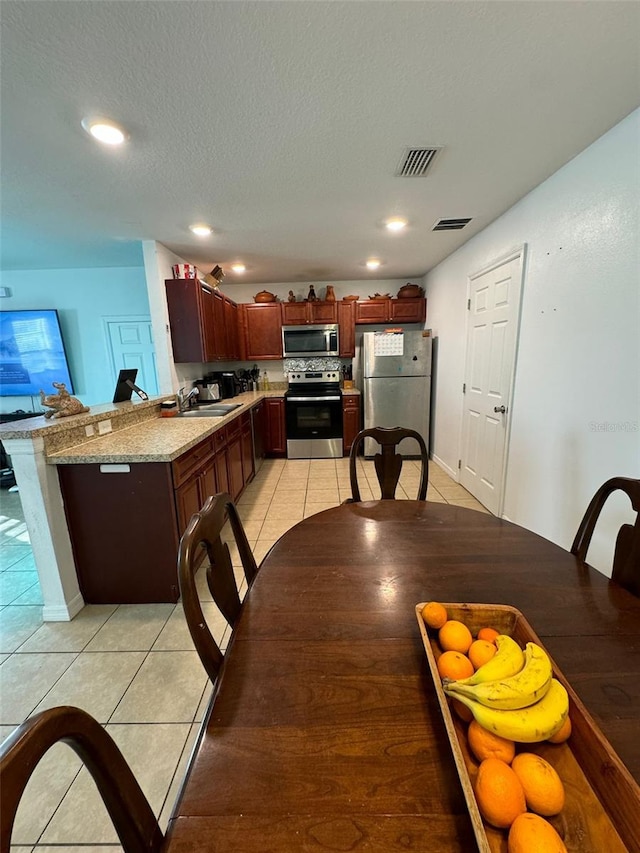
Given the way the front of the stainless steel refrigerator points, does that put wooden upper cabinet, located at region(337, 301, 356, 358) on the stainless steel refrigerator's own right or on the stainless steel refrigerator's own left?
on the stainless steel refrigerator's own right

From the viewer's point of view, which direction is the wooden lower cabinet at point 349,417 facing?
toward the camera

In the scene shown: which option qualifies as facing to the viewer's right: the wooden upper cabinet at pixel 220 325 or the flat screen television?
the wooden upper cabinet

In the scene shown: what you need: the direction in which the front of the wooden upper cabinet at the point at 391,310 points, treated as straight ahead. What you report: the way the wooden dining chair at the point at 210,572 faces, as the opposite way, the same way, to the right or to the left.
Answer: to the left

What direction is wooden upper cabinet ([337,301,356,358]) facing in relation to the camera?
toward the camera

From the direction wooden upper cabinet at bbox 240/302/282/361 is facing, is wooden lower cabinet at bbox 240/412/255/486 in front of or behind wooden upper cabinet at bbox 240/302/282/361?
in front

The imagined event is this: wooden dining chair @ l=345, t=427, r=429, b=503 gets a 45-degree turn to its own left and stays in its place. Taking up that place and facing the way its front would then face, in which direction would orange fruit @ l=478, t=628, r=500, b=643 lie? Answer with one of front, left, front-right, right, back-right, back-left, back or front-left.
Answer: front-right

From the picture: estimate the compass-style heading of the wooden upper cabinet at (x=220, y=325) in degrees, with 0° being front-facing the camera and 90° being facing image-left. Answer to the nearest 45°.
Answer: approximately 270°

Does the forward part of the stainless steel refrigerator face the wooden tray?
yes

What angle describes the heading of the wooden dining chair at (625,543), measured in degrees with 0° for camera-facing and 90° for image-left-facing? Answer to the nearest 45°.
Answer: approximately 45°

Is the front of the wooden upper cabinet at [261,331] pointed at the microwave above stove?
no

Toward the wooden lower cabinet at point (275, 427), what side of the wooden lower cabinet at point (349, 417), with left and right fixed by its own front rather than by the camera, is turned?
right

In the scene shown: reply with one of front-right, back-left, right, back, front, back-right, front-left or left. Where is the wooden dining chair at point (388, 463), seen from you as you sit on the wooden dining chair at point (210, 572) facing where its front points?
left

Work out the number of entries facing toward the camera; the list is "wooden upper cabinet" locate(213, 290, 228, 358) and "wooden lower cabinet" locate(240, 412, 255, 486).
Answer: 0

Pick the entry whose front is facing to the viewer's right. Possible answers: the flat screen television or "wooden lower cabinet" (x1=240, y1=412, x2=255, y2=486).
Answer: the wooden lower cabinet

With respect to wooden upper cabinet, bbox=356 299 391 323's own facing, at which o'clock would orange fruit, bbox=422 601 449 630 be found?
The orange fruit is roughly at 12 o'clock from the wooden upper cabinet.

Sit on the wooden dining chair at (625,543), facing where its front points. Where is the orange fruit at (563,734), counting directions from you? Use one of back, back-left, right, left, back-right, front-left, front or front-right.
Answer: front-left

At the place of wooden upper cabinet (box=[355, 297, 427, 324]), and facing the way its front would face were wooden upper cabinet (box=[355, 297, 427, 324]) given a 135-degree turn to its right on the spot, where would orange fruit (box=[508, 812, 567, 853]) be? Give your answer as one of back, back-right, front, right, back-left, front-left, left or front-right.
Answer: back-left

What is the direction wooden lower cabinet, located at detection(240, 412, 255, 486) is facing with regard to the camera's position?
facing to the right of the viewer

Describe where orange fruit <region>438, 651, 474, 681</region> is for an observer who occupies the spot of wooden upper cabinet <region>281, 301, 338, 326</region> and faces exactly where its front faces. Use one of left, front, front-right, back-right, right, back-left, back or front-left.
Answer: front

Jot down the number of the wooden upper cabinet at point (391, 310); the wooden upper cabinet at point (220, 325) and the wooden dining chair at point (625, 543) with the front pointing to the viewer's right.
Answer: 1
